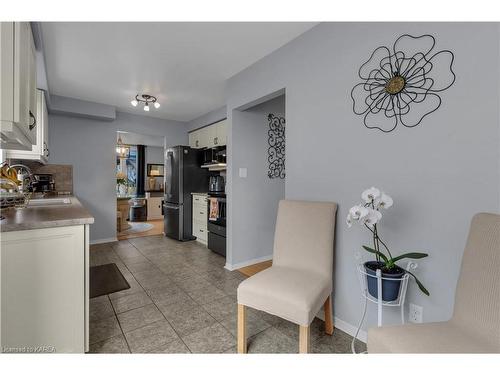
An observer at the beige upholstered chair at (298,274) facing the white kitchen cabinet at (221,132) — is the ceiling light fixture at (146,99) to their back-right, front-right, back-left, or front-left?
front-left

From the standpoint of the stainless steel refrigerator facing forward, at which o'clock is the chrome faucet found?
The chrome faucet is roughly at 12 o'clock from the stainless steel refrigerator.

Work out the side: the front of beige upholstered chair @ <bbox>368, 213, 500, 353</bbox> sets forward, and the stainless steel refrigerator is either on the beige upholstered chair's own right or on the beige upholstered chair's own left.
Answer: on the beige upholstered chair's own right

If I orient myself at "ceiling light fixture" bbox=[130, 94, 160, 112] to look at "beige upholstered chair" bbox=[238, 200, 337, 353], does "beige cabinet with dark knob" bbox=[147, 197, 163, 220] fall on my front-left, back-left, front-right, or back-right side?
back-left

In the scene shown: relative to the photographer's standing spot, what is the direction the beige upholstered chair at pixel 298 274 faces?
facing the viewer and to the left of the viewer

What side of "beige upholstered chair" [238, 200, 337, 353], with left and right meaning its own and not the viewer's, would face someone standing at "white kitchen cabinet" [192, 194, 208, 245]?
right

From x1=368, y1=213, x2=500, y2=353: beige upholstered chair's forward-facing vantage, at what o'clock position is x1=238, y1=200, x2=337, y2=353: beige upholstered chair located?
x1=238, y1=200, x2=337, y2=353: beige upholstered chair is roughly at 2 o'clock from x1=368, y1=213, x2=500, y2=353: beige upholstered chair.

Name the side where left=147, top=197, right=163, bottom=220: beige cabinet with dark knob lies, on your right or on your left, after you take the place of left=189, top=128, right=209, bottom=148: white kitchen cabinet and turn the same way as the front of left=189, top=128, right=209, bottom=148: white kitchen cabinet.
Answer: on your right

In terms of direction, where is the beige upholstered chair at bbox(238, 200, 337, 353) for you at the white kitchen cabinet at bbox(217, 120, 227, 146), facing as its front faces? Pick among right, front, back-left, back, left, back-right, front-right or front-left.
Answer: front-left
